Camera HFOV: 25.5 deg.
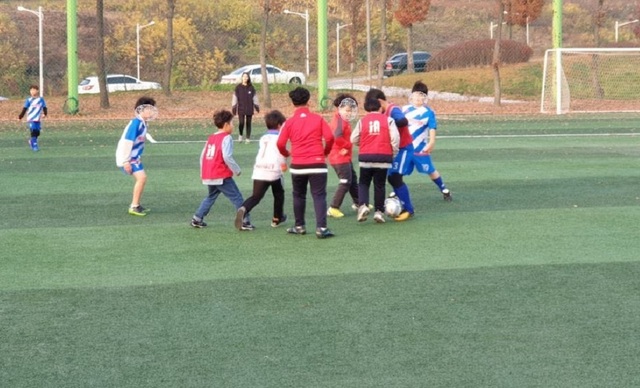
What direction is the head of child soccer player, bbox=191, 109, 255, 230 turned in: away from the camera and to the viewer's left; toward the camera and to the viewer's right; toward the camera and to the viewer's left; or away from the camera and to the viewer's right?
away from the camera and to the viewer's right

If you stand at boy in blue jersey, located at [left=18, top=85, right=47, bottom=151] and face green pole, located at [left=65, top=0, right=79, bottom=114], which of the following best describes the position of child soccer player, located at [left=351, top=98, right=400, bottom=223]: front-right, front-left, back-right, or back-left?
back-right

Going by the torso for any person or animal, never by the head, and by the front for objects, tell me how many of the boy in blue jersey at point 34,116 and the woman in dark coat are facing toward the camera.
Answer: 2

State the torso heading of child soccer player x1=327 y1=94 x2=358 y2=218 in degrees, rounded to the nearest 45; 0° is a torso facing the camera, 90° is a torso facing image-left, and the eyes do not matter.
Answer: approximately 315°

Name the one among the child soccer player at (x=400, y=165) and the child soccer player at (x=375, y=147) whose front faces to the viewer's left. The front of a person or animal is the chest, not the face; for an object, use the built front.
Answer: the child soccer player at (x=400, y=165)

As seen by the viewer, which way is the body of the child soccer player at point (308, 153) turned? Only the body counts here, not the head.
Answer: away from the camera

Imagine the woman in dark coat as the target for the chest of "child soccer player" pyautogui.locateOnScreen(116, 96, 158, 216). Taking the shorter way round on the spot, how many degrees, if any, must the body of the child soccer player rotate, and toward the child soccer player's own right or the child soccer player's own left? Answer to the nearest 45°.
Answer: approximately 90° to the child soccer player's own left

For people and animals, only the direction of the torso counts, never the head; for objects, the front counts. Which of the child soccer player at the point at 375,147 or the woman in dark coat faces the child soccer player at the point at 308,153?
the woman in dark coat

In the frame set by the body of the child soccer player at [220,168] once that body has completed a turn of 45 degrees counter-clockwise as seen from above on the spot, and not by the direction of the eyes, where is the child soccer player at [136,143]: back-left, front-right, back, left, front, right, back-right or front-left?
front-left

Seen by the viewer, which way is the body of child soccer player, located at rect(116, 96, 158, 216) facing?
to the viewer's right

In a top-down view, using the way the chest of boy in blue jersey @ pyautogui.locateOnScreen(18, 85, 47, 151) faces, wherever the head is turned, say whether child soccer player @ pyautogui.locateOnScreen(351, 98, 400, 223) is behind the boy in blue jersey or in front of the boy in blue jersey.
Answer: in front

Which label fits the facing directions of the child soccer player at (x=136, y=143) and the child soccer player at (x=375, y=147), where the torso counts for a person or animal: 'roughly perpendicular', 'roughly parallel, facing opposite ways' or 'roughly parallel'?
roughly perpendicular

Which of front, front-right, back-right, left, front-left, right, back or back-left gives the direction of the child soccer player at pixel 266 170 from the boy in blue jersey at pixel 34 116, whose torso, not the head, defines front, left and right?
front

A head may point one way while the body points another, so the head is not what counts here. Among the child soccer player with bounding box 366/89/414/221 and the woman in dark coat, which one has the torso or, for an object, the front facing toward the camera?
the woman in dark coat

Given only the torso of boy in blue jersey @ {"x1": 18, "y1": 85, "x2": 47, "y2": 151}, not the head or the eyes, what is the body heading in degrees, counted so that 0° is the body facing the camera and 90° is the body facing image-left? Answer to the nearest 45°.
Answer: approximately 0°

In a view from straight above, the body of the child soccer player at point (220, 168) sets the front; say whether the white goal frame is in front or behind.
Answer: in front

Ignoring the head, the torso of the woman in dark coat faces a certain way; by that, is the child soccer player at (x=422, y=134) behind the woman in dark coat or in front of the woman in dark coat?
in front

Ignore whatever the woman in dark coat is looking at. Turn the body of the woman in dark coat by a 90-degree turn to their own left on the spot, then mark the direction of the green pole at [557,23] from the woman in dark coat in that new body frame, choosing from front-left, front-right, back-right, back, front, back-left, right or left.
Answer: front-left
